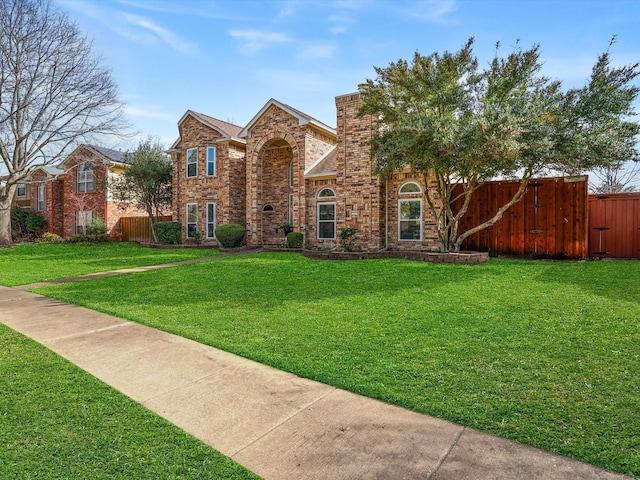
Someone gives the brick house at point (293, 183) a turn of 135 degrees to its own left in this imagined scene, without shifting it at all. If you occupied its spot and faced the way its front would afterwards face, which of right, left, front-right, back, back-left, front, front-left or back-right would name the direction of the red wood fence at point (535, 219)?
front-right

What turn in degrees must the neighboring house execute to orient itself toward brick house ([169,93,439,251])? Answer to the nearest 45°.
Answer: approximately 90° to its left

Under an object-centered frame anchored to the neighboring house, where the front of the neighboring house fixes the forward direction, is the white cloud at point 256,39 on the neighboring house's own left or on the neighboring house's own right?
on the neighboring house's own left

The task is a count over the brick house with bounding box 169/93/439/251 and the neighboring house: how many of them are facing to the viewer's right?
0

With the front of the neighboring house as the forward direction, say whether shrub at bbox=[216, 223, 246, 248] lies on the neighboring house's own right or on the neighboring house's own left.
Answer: on the neighboring house's own left

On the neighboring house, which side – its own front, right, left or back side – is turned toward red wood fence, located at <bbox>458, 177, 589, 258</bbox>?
left

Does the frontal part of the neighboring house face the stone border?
no

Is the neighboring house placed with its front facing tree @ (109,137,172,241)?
no

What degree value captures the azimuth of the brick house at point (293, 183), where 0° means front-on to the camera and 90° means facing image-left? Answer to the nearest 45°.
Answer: approximately 45°

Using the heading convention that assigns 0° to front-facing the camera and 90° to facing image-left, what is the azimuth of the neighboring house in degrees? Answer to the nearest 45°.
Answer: approximately 45°

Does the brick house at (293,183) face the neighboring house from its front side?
no
